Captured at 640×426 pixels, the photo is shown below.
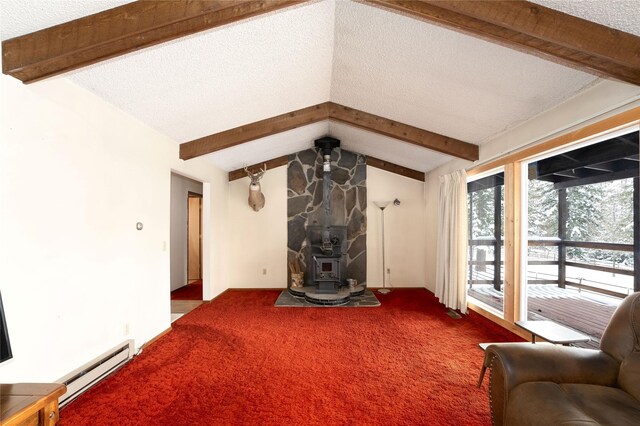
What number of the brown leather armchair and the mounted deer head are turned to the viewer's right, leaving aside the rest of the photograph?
0

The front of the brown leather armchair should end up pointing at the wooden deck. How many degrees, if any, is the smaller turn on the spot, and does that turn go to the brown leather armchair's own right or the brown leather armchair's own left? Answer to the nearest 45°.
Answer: approximately 135° to the brown leather armchair's own right

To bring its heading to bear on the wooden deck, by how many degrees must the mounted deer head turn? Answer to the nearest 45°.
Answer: approximately 45° to its left

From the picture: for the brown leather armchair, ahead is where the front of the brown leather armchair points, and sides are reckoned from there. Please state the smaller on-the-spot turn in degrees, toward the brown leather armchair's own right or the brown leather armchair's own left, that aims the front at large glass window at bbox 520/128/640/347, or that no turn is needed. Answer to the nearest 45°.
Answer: approximately 135° to the brown leather armchair's own right

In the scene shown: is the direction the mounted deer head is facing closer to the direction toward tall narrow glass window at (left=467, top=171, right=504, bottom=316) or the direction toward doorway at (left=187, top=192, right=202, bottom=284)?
the tall narrow glass window

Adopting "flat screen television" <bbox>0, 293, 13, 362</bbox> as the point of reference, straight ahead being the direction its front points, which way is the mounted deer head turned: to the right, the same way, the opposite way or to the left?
to the right

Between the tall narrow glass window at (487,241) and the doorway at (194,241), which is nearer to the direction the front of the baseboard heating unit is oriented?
the tall narrow glass window

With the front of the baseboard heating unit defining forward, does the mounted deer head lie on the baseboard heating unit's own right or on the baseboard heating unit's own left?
on the baseboard heating unit's own left

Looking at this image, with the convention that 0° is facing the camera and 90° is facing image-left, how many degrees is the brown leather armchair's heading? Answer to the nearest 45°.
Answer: approximately 45°

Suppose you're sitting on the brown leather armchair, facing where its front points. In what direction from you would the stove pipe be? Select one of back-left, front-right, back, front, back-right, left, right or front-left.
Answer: right
